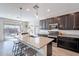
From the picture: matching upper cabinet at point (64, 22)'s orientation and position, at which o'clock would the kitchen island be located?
The kitchen island is roughly at 1 o'clock from the upper cabinet.

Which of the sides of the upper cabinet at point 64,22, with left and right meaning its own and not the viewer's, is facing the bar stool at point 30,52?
front

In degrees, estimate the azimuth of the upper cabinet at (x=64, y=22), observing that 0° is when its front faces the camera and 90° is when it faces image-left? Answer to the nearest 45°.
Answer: approximately 45°
